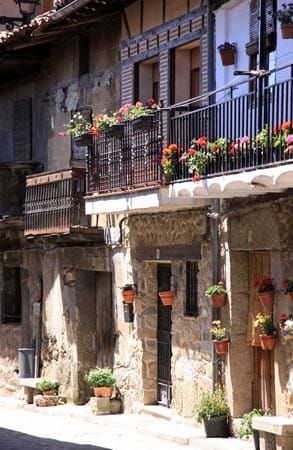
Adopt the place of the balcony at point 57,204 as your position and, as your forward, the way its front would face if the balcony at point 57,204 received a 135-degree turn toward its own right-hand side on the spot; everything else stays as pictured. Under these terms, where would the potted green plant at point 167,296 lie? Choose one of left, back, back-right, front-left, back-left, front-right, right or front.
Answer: back-right

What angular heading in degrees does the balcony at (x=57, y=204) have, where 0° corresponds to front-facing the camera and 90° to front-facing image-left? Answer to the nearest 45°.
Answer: approximately 45°

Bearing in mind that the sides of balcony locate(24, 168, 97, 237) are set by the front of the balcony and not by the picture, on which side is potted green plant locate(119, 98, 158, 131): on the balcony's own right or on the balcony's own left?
on the balcony's own left

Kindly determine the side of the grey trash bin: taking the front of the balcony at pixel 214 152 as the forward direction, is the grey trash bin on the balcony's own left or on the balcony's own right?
on the balcony's own right

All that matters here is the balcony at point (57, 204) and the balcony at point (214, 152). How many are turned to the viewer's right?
0

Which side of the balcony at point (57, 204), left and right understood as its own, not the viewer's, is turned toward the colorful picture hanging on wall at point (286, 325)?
left

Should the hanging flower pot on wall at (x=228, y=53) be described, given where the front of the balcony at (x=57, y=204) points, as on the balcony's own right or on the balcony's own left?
on the balcony's own left

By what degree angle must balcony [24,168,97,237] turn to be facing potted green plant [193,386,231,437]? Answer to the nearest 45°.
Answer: approximately 90° to its left

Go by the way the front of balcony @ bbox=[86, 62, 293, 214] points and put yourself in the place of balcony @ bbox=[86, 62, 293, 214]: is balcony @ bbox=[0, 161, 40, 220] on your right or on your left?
on your right

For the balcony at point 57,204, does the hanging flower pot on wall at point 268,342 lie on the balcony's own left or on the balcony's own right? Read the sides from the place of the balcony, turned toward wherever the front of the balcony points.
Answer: on the balcony's own left

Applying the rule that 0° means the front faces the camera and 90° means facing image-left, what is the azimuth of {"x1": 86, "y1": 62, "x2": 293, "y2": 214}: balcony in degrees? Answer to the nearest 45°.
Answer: approximately 45°
